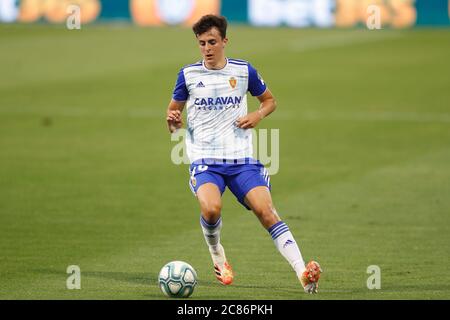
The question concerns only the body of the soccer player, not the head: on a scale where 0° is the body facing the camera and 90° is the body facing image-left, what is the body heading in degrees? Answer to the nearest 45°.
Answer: approximately 0°
